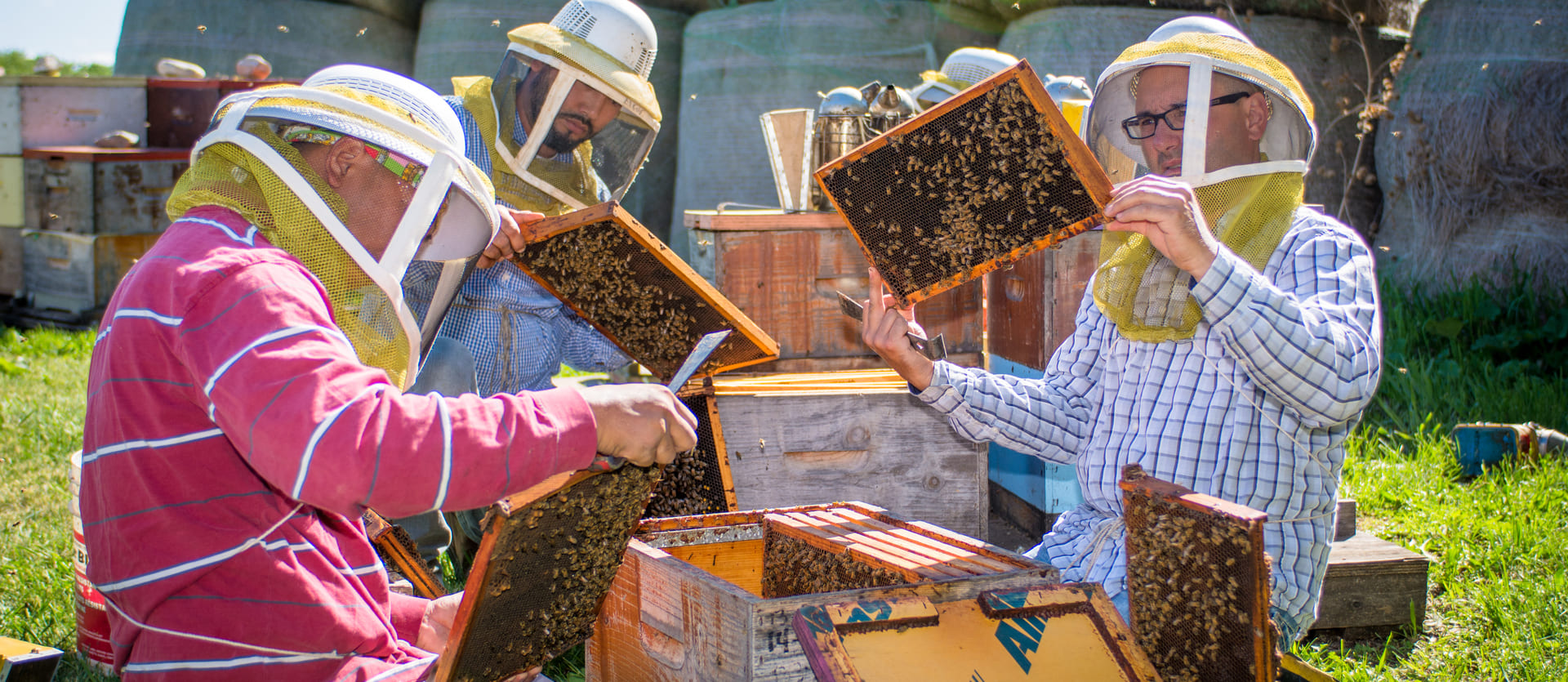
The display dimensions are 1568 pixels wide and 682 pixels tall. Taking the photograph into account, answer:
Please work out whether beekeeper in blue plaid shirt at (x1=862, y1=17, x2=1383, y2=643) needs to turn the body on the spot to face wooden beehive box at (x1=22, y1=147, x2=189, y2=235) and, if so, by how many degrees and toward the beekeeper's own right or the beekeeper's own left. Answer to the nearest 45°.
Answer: approximately 90° to the beekeeper's own right

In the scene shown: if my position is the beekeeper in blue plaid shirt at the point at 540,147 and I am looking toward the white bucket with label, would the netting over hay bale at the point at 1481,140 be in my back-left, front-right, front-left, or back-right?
back-left

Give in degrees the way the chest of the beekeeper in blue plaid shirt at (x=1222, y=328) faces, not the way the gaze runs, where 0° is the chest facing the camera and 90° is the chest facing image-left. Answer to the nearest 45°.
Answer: approximately 45°

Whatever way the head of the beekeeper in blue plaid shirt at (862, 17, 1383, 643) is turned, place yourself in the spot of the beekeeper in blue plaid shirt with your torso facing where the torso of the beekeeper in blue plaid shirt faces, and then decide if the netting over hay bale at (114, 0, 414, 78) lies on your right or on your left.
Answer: on your right

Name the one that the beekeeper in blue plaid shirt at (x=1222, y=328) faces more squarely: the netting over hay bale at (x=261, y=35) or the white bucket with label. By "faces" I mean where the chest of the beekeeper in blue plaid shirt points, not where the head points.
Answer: the white bucket with label

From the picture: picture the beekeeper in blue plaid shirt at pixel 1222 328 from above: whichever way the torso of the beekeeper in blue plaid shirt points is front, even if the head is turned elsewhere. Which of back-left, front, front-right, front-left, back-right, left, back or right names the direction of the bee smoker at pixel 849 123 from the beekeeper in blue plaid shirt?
right

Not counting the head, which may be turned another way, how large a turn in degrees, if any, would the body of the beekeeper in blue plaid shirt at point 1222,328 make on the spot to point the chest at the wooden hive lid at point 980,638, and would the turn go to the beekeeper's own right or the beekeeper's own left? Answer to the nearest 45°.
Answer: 0° — they already face it

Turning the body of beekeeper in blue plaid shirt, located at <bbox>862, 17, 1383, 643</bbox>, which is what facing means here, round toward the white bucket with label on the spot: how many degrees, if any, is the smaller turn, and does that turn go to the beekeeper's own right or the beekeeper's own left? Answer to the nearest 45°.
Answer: approximately 45° to the beekeeper's own right

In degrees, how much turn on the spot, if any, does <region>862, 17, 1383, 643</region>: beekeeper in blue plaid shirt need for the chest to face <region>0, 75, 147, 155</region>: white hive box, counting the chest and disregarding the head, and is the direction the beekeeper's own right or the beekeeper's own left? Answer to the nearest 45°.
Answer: approximately 90° to the beekeeper's own right

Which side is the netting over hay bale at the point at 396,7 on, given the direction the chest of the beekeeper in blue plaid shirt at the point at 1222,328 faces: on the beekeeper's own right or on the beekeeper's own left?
on the beekeeper's own right

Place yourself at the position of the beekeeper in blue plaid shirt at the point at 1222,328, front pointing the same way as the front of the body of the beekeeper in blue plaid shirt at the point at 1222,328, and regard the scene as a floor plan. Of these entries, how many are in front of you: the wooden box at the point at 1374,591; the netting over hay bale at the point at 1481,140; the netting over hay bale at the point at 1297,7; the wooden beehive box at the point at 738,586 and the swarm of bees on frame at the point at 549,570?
2

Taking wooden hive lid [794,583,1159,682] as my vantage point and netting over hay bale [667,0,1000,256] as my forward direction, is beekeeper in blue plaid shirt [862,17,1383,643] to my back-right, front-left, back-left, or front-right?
front-right

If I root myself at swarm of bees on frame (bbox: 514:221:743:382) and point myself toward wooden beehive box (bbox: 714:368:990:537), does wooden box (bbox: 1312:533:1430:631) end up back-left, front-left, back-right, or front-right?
front-right

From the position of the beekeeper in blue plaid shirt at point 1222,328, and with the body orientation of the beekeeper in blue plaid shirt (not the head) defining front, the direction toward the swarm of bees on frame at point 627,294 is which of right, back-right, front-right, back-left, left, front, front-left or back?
front-right

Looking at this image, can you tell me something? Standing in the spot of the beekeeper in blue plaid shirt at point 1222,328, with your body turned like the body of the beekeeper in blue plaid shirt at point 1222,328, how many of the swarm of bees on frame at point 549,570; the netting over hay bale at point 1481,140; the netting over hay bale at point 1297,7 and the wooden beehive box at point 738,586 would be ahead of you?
2

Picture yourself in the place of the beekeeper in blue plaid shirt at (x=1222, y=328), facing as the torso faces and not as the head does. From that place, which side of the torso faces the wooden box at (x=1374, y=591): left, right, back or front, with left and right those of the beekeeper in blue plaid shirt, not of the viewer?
back

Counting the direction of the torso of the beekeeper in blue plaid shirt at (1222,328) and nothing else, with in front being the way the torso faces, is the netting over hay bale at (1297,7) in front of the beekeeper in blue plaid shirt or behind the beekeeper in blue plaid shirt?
behind
